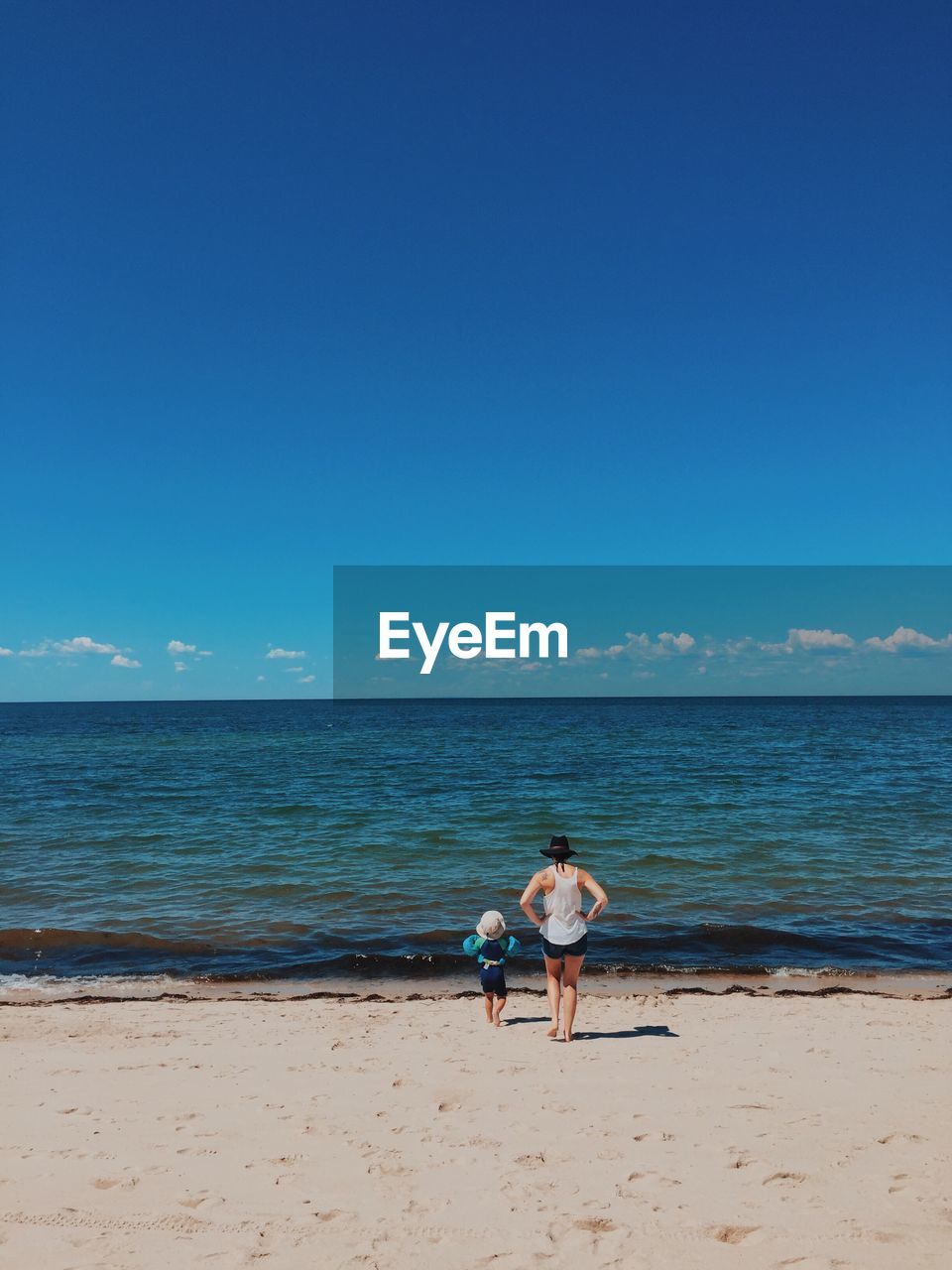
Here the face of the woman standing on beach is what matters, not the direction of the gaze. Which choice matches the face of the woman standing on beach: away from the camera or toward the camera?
away from the camera

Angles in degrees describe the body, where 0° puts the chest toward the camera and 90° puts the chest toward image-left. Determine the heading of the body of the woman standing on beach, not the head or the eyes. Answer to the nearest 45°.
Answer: approximately 180°

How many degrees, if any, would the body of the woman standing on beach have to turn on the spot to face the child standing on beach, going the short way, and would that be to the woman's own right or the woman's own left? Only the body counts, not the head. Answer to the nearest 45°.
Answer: approximately 45° to the woman's own left

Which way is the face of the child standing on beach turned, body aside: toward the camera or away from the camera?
away from the camera
